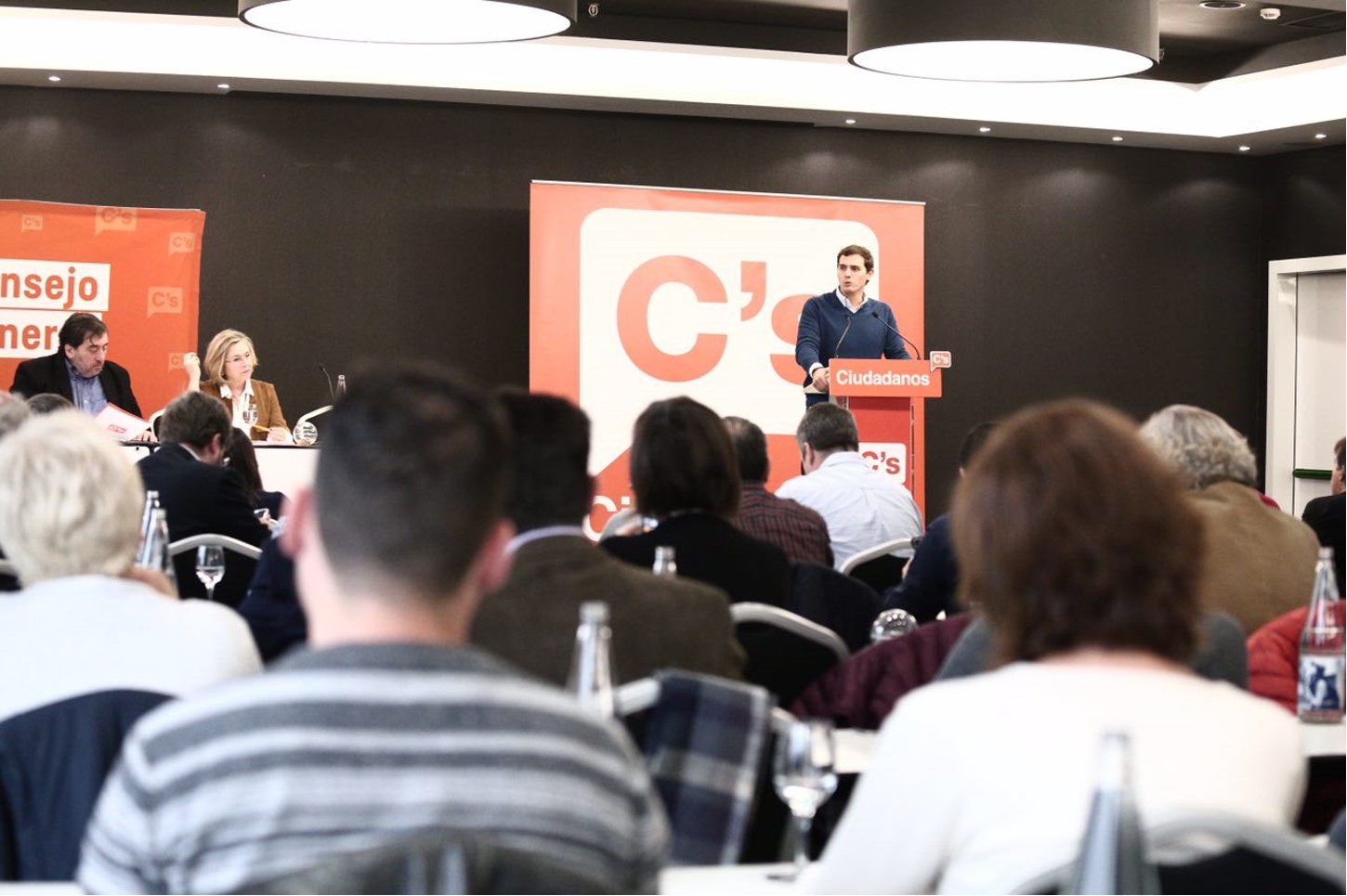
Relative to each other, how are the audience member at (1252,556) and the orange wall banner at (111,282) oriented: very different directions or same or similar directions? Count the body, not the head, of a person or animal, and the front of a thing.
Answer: very different directions

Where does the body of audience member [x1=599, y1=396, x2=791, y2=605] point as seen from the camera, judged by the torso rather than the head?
away from the camera

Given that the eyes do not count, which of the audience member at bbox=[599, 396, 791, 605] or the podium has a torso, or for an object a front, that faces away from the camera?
the audience member

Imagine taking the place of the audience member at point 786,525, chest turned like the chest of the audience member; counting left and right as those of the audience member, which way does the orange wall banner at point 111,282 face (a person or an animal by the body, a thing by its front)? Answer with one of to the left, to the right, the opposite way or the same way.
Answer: the opposite way

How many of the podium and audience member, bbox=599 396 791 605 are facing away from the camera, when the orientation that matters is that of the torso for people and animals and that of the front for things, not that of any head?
1

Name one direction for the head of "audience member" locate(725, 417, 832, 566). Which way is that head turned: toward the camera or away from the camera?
away from the camera

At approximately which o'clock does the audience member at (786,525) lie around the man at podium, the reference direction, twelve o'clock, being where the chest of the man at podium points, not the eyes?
The audience member is roughly at 12 o'clock from the man at podium.

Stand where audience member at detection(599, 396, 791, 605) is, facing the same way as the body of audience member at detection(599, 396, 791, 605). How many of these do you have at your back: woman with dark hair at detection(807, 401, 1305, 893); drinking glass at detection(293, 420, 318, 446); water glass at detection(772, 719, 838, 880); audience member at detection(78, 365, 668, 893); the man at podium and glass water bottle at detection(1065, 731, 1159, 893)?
4

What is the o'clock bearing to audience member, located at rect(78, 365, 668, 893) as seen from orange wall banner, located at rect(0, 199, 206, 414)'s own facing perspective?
The audience member is roughly at 12 o'clock from the orange wall banner.

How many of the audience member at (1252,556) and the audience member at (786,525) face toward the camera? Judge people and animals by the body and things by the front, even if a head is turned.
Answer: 0

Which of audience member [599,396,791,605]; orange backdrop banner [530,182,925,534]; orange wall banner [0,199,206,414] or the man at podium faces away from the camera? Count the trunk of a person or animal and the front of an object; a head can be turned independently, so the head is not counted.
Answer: the audience member

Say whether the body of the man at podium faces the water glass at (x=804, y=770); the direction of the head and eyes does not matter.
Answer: yes

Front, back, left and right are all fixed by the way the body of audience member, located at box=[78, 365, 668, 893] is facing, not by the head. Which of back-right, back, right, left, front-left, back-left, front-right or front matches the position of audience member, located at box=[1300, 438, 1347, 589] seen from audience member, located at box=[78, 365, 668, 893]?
front-right

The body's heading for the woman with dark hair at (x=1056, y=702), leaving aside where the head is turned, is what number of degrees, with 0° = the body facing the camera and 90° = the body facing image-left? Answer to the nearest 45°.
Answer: approximately 180°

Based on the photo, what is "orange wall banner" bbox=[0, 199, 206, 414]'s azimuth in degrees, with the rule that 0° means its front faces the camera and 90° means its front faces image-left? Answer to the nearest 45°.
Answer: approximately 0°

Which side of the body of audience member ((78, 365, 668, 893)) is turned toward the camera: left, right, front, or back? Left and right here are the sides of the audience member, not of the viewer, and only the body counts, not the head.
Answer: back

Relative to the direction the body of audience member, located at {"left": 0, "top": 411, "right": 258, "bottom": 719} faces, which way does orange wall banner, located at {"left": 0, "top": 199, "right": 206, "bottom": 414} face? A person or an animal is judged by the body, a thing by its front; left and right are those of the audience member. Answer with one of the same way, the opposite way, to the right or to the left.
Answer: the opposite way

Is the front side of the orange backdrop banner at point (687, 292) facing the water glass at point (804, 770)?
yes

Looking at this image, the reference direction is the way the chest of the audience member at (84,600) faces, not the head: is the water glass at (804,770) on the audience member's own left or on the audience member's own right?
on the audience member's own right
